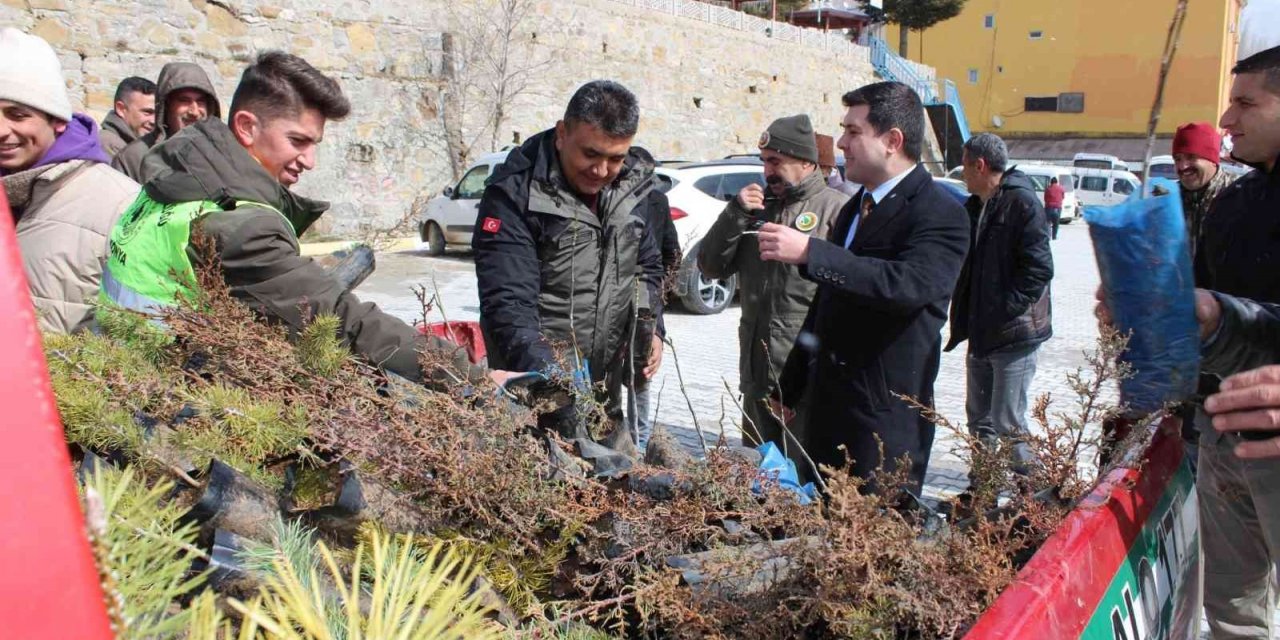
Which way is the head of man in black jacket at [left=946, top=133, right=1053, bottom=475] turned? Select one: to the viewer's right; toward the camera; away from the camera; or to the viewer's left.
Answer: to the viewer's left

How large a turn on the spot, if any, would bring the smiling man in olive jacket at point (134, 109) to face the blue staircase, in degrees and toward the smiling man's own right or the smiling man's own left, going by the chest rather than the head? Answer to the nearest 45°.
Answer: approximately 90° to the smiling man's own left

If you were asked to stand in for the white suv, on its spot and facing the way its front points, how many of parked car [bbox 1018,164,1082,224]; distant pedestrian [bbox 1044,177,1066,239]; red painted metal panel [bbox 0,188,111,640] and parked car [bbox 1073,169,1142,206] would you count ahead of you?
3

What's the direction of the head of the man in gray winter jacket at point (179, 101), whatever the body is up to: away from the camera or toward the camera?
toward the camera

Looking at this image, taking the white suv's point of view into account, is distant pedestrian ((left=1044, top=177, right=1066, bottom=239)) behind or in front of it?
in front

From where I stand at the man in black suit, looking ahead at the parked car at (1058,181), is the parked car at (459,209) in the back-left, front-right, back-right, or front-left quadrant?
front-left

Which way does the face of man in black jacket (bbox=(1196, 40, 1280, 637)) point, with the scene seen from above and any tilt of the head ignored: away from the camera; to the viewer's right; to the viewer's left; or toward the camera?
to the viewer's left

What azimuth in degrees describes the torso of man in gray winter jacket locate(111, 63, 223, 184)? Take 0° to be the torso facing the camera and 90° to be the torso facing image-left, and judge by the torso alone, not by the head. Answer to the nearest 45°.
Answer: approximately 315°

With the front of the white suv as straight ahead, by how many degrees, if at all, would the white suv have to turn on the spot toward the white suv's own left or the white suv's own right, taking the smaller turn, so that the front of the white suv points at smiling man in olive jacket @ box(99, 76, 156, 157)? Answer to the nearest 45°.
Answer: approximately 180°

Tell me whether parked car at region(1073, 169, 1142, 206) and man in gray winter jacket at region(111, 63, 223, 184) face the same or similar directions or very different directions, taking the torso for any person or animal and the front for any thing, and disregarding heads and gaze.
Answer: same or similar directions

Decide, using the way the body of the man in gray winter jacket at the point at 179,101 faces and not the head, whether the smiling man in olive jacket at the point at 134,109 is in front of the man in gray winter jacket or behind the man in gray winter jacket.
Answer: behind

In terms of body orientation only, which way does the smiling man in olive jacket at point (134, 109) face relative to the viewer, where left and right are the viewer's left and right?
facing the viewer and to the right of the viewer
